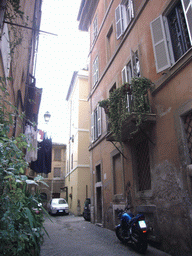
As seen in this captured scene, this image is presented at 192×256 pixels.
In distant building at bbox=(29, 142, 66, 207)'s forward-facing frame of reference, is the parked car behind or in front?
in front

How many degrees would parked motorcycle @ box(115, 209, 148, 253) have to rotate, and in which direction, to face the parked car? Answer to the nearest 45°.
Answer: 0° — it already faces it

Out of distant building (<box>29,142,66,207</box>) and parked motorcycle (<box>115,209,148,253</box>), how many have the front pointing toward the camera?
1

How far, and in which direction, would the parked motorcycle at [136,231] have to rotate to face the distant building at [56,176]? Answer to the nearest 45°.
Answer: approximately 45° to its right

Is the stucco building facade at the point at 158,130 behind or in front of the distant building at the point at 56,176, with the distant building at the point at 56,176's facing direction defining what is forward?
in front

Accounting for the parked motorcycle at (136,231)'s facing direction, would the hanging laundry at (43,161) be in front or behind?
in front

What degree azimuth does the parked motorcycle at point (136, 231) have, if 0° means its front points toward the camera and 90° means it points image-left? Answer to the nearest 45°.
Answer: approximately 135°

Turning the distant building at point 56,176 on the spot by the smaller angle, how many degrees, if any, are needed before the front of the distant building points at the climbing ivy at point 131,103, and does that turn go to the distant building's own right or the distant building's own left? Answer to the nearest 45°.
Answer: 0° — it already faces it

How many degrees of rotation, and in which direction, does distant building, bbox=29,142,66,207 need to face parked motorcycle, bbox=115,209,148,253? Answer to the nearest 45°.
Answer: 0° — it already faces it

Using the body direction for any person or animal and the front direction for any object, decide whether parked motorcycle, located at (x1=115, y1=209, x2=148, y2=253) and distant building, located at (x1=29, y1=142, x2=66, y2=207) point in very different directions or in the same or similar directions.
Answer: very different directions

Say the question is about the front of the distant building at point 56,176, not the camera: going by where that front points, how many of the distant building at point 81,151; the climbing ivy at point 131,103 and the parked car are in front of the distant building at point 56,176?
3

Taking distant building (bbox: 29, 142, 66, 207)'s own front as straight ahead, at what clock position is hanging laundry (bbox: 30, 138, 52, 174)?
The hanging laundry is roughly at 12 o'clock from the distant building.
